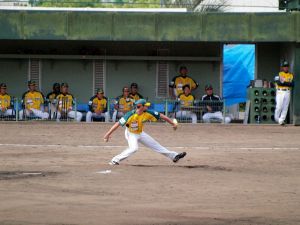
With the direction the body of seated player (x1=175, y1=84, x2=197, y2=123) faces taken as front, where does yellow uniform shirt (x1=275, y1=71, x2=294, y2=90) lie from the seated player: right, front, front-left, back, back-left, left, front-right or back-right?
left

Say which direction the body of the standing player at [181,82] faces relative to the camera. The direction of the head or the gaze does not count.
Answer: toward the camera

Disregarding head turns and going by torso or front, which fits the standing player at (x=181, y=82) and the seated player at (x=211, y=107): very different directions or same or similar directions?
same or similar directions

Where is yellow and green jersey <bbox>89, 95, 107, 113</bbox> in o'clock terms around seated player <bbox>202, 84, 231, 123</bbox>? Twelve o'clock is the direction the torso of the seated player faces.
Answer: The yellow and green jersey is roughly at 3 o'clock from the seated player.

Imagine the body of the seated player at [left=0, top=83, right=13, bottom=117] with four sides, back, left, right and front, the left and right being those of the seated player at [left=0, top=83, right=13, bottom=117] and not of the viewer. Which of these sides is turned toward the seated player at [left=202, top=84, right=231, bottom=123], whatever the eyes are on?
left

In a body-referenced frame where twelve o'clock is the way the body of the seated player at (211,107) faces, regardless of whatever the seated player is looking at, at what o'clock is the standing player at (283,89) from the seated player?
The standing player is roughly at 9 o'clock from the seated player.

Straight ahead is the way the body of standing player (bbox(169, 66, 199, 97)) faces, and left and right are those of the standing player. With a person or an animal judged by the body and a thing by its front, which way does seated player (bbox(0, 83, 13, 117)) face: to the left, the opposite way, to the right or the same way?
the same way

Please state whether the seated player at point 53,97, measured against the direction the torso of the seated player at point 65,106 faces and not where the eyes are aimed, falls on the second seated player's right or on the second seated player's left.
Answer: on the second seated player's right

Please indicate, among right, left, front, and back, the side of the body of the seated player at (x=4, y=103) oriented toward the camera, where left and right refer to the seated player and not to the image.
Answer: front

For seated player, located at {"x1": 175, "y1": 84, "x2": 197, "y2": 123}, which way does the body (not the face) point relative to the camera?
toward the camera

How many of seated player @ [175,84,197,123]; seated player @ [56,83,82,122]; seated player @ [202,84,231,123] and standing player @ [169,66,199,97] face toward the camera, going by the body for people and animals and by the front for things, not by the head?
4

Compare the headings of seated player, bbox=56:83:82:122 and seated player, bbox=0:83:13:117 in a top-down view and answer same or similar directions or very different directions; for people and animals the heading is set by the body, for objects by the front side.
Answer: same or similar directions

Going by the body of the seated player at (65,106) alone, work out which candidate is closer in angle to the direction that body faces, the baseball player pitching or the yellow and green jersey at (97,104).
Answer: the baseball player pitching

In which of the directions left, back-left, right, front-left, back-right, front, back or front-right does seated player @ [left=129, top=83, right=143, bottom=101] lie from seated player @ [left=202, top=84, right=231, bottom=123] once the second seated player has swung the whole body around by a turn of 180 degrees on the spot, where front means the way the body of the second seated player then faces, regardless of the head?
left

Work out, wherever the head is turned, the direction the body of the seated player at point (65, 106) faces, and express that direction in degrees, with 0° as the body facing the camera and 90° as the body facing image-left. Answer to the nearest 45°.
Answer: approximately 0°

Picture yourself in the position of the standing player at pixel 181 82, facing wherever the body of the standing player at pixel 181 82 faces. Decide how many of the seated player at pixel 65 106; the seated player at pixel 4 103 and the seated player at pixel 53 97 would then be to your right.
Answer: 3

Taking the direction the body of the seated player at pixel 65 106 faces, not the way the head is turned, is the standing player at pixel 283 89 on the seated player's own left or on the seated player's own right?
on the seated player's own left

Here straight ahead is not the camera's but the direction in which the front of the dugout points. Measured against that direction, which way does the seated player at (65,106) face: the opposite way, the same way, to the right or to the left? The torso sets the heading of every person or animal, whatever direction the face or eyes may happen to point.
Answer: the same way

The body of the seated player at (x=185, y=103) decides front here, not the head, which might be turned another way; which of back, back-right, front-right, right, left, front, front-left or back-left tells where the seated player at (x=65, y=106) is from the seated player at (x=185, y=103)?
right
